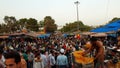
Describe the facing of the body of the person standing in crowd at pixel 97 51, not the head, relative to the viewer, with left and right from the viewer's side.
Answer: facing to the left of the viewer

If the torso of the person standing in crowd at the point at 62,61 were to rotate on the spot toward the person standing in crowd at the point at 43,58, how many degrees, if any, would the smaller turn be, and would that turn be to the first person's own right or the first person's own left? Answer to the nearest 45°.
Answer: approximately 90° to the first person's own left

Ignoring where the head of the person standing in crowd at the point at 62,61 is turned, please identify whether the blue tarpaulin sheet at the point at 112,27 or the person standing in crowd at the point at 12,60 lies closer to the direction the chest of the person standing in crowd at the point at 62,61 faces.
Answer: the blue tarpaulin sheet

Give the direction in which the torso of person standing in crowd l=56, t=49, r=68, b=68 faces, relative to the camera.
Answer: away from the camera
